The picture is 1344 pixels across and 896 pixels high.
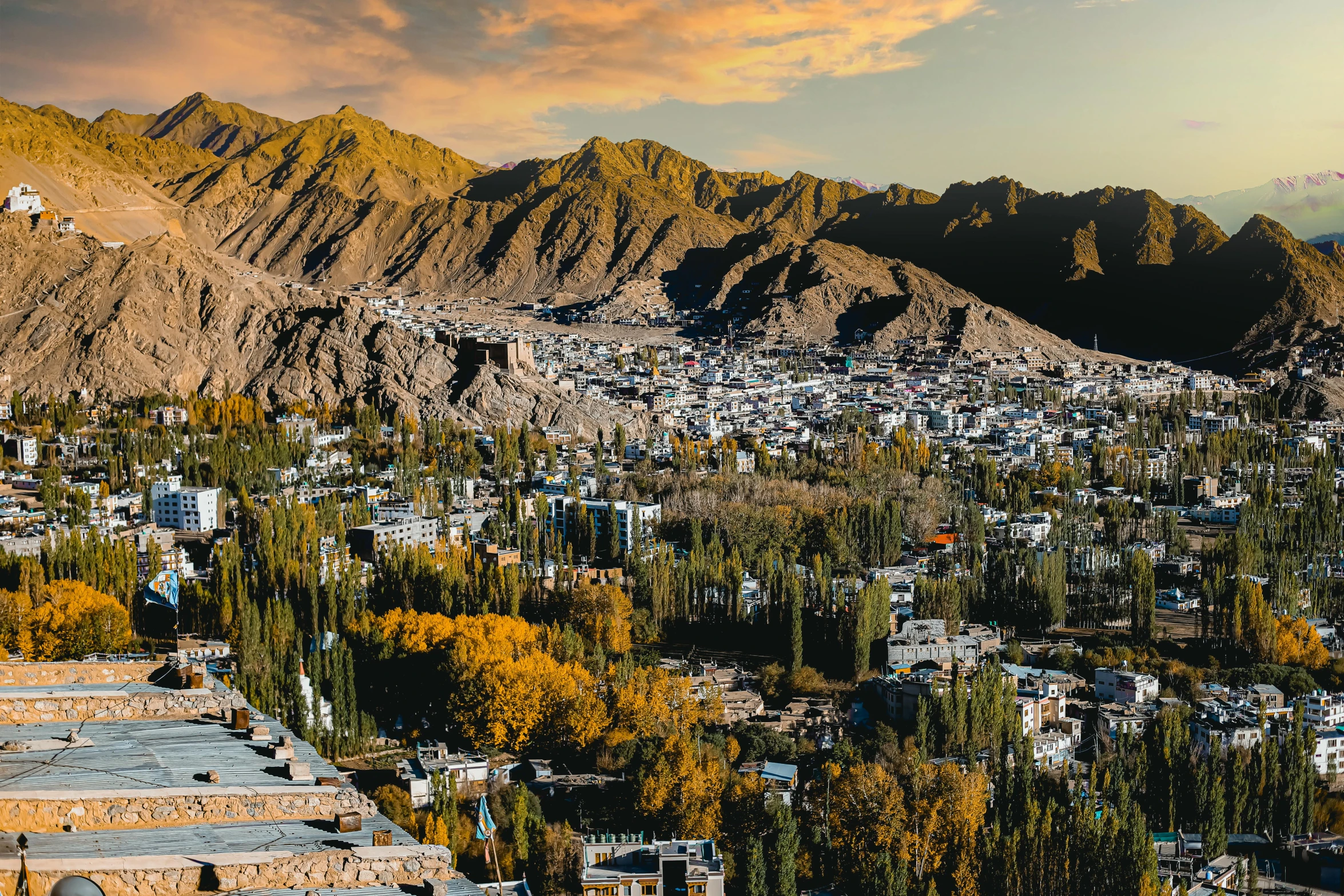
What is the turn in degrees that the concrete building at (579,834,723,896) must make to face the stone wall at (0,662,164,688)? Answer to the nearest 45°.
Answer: approximately 45° to its right

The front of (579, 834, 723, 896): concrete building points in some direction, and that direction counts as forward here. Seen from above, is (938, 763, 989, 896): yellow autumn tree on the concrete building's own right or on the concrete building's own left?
on the concrete building's own left

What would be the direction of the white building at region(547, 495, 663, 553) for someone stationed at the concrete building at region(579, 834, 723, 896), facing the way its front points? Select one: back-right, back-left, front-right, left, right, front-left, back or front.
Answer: back

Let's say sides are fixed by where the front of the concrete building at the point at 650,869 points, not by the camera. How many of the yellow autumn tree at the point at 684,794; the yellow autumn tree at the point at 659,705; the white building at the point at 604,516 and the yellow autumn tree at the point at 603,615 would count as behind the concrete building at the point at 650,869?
4

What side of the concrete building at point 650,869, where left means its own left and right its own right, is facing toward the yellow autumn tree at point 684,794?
back

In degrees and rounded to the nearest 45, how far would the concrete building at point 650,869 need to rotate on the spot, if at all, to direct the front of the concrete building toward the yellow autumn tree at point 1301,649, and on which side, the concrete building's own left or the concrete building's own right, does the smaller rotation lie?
approximately 135° to the concrete building's own left

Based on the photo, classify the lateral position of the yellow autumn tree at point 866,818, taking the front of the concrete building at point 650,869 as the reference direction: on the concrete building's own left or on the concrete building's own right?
on the concrete building's own left

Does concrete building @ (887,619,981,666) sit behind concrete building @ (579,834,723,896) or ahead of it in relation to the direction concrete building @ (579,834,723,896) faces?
behind

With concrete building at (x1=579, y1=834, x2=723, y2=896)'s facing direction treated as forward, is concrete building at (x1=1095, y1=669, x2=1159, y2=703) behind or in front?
behind

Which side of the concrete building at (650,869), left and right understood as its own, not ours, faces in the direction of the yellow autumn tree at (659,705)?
back

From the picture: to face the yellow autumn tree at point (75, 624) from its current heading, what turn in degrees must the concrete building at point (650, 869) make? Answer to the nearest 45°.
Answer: approximately 135° to its right

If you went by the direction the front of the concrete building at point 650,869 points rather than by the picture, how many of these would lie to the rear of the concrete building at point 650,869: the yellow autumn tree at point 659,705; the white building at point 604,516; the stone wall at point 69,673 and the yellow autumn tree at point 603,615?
3

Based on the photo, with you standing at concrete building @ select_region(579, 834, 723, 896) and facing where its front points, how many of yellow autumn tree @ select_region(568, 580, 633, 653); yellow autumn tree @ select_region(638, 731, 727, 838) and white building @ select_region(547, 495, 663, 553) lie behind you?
3

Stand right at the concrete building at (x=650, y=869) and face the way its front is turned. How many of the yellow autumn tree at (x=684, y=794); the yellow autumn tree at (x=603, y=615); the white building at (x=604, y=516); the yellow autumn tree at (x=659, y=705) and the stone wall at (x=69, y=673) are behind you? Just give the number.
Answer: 4

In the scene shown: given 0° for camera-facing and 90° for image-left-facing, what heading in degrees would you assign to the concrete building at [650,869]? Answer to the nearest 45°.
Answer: approximately 0°

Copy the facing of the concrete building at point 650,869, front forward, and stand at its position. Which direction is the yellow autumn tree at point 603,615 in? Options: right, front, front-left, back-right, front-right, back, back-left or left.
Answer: back
